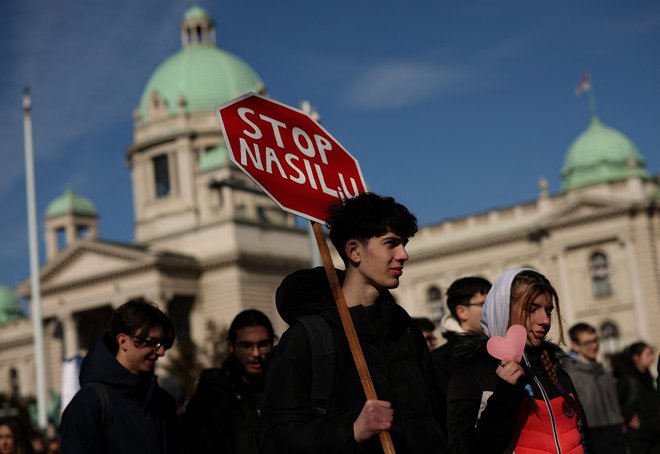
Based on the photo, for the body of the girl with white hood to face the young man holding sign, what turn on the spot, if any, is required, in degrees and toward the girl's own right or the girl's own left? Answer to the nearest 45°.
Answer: approximately 90° to the girl's own right

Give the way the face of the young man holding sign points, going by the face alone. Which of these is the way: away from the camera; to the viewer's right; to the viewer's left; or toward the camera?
to the viewer's right

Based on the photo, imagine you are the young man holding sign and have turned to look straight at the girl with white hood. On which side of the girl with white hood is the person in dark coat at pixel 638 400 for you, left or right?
left

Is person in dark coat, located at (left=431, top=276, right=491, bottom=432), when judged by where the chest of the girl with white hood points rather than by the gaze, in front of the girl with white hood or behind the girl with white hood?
behind

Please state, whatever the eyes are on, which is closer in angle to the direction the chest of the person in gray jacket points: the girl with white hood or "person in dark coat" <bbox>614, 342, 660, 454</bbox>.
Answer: the girl with white hood

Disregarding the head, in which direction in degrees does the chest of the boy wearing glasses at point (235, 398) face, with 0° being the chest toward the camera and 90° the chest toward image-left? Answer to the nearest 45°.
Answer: approximately 315°

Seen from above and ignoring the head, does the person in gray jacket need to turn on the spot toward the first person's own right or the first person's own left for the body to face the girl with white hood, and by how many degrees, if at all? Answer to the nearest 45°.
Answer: approximately 45° to the first person's own right
